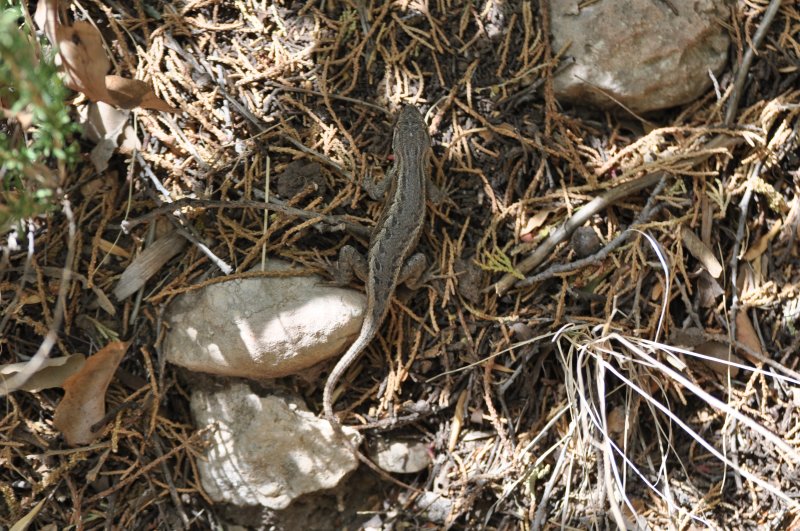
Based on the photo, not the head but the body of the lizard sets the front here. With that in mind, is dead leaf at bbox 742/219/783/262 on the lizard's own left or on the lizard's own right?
on the lizard's own right

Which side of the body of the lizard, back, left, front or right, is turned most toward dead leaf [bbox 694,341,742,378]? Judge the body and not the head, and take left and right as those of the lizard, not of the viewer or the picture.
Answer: right

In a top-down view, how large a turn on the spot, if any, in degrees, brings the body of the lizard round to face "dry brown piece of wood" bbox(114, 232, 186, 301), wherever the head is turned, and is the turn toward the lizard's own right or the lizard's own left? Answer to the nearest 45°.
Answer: approximately 90° to the lizard's own left

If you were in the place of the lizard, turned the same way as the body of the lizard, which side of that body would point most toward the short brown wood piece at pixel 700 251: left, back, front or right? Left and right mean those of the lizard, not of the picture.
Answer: right

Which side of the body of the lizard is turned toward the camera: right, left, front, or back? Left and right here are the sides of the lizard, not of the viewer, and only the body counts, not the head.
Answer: back

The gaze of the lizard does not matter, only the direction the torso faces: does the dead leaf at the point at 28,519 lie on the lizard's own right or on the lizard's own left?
on the lizard's own left

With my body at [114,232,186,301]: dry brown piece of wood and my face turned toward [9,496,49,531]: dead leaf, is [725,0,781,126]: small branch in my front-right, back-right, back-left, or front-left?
back-left

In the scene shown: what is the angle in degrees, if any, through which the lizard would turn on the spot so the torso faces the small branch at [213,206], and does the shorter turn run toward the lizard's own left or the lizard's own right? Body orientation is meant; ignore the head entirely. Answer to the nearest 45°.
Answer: approximately 90° to the lizard's own left
